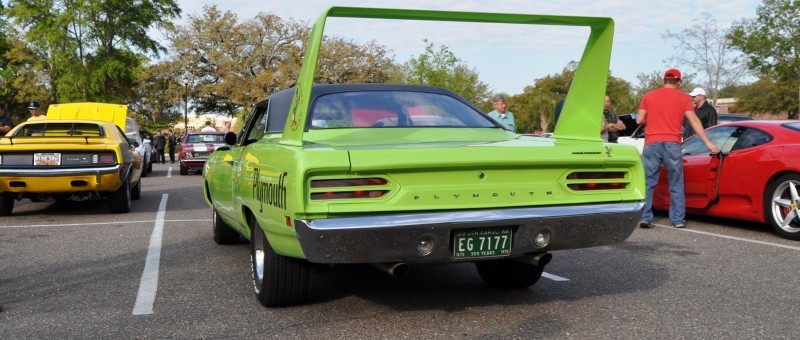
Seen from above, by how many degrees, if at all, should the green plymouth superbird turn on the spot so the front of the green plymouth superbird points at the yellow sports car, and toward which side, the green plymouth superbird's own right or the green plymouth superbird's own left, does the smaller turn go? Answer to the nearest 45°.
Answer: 0° — it already faces it

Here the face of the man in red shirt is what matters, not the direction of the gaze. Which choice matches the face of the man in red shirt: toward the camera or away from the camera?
away from the camera

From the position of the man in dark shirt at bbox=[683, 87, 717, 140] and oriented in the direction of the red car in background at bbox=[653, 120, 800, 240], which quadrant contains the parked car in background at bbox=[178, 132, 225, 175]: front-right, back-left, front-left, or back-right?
back-right

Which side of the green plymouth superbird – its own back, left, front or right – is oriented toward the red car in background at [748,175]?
right

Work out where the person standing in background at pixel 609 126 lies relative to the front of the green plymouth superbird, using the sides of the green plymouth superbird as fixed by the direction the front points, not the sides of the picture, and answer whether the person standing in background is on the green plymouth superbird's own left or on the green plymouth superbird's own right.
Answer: on the green plymouth superbird's own right

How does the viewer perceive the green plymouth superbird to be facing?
facing away from the viewer and to the left of the viewer

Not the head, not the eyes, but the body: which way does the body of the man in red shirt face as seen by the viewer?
away from the camera
